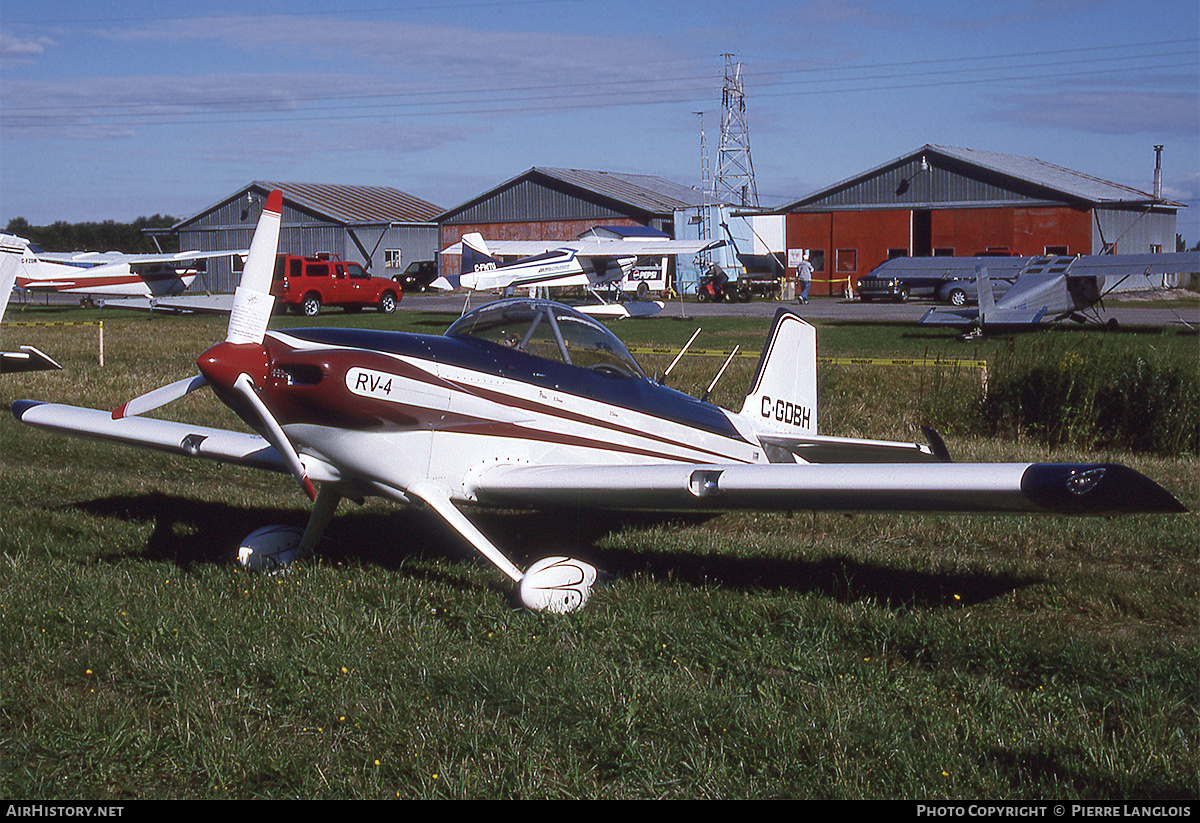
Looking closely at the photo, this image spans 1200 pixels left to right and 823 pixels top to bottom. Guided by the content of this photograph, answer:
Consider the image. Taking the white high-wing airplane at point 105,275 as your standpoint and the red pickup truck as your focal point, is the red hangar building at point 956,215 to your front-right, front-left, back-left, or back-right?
front-left

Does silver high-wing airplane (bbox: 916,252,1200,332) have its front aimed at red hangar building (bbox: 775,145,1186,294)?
no

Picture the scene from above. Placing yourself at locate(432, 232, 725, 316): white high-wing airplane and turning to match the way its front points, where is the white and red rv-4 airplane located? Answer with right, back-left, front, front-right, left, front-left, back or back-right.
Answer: back-right

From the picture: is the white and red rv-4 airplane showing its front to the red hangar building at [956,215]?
no

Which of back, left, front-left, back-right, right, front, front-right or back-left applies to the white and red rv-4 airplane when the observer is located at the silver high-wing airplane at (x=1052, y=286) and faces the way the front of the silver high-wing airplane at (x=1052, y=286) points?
back-right

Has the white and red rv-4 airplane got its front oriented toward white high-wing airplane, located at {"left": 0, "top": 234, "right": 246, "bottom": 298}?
no

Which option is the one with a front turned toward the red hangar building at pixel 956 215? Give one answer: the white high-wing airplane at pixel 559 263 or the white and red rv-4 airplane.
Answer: the white high-wing airplane

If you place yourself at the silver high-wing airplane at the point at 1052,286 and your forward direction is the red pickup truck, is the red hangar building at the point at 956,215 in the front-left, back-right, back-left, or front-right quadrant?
front-right

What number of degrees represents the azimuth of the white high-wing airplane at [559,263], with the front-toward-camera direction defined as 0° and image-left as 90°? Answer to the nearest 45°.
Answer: approximately 225°

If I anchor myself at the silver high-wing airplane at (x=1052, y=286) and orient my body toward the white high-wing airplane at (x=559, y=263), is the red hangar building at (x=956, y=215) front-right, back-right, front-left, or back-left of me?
front-right

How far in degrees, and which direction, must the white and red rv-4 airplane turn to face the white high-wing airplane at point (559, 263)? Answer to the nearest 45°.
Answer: approximately 135° to its right

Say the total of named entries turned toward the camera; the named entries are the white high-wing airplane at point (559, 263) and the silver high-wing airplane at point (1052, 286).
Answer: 0

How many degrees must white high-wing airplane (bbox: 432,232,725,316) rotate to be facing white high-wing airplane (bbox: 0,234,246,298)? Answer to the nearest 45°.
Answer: approximately 135° to its left

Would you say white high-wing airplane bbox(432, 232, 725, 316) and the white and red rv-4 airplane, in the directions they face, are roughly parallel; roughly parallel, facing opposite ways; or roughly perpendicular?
roughly parallel, facing opposite ways

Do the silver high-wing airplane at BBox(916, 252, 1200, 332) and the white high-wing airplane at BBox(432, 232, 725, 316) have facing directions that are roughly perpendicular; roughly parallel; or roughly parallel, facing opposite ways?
roughly parallel

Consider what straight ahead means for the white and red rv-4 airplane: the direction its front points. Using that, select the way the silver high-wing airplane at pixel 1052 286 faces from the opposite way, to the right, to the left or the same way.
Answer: the opposite way

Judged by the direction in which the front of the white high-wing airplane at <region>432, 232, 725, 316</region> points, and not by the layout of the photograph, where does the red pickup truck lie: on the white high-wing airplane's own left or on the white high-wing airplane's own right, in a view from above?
on the white high-wing airplane's own left

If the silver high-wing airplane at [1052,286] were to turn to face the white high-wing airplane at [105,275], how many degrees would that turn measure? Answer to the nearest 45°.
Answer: approximately 135° to its left
